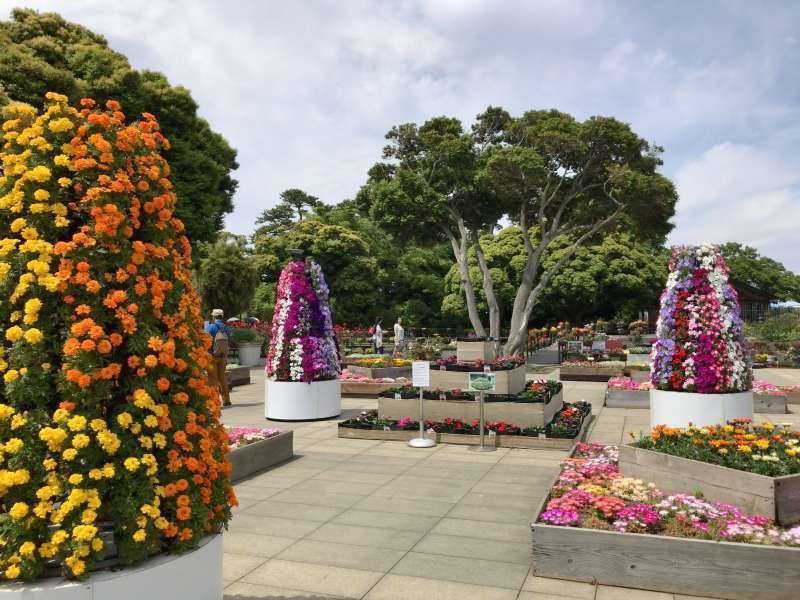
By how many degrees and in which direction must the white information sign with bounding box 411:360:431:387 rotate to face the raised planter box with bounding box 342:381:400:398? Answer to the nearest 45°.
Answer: approximately 180°

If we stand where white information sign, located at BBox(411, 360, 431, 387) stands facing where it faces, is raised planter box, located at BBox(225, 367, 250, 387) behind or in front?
behind

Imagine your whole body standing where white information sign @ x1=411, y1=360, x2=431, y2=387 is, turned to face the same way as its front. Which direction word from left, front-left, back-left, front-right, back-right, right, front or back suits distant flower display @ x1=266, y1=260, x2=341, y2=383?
back-right

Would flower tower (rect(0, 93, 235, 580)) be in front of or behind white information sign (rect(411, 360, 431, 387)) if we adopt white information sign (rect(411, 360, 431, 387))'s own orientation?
in front

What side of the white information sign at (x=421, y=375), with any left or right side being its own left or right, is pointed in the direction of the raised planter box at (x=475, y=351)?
back

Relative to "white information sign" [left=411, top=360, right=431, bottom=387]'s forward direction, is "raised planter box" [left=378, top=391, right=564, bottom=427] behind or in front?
behind

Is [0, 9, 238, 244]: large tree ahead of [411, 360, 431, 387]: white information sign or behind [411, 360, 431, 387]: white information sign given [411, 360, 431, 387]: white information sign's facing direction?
behind

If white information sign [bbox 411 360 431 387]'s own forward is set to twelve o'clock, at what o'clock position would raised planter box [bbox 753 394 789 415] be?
The raised planter box is roughly at 8 o'clock from the white information sign.

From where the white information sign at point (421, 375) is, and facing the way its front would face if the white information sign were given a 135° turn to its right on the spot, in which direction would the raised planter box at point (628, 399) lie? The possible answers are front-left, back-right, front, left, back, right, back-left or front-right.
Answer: right

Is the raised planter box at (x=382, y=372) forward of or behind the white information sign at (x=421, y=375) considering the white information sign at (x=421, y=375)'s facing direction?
behind

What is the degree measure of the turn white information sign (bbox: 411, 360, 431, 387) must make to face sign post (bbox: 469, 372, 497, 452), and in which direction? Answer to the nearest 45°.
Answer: approximately 90° to its left

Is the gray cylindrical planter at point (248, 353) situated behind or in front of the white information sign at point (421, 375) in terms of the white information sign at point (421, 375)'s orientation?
behind

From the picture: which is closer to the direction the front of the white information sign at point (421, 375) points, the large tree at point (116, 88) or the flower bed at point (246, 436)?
the flower bed

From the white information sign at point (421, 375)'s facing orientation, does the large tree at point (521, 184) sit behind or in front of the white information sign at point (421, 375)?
behind

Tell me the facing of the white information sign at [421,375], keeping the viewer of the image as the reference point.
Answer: facing the viewer

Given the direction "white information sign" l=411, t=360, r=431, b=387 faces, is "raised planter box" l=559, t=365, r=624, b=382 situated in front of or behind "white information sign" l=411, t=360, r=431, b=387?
behind
